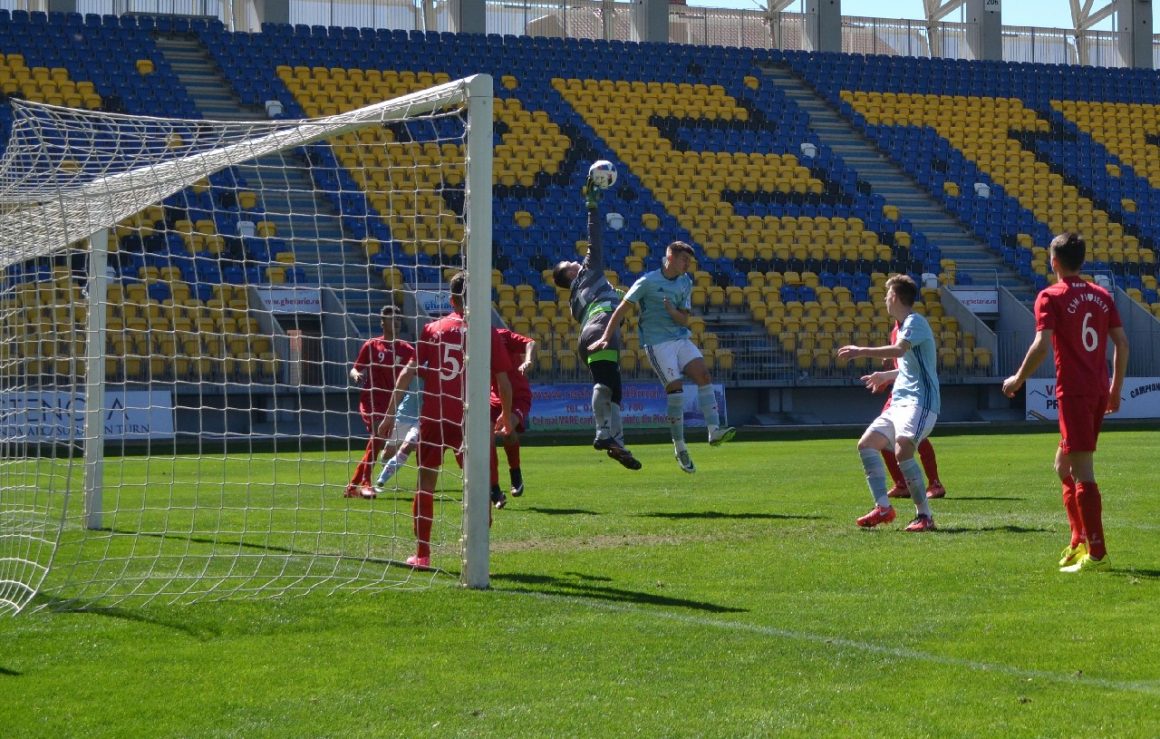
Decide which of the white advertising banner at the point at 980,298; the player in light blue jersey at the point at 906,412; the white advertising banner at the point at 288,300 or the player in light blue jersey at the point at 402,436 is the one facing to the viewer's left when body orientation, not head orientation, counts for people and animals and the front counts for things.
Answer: the player in light blue jersey at the point at 906,412

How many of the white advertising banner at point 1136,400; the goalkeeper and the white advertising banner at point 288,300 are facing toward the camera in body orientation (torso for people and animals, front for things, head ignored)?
2

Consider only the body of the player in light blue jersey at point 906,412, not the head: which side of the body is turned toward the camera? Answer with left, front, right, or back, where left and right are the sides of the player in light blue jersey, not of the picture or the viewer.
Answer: left

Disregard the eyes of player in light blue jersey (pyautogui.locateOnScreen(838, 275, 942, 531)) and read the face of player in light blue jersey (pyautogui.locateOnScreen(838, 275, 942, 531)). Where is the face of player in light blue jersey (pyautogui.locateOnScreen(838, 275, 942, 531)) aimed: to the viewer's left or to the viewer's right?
to the viewer's left

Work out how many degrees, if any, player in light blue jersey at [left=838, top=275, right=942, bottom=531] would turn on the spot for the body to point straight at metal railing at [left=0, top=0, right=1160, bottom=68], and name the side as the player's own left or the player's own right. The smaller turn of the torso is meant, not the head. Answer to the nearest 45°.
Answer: approximately 90° to the player's own right

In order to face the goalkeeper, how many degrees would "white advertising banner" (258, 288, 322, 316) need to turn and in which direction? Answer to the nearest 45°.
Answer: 0° — it already faces them

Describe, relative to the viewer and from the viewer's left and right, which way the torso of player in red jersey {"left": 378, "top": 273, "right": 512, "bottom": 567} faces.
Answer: facing away from the viewer

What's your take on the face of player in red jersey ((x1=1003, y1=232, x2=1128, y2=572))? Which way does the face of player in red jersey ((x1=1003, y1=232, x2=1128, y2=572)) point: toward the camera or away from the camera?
away from the camera

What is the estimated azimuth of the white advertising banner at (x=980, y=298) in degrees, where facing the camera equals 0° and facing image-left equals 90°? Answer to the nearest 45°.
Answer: approximately 0°
